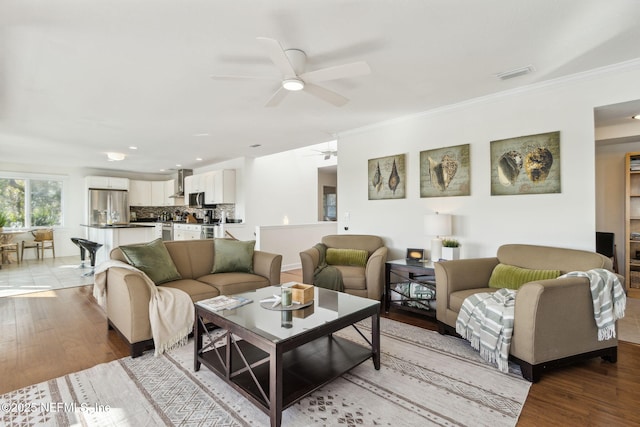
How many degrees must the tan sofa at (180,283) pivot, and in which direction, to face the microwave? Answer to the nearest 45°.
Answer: approximately 135° to its left

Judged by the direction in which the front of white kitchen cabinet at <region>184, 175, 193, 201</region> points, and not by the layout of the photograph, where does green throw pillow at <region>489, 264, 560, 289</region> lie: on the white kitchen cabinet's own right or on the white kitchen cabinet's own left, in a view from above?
on the white kitchen cabinet's own left

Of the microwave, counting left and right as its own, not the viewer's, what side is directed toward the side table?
left

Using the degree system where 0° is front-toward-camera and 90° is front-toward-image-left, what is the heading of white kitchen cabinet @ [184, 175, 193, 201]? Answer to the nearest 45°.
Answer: approximately 45°

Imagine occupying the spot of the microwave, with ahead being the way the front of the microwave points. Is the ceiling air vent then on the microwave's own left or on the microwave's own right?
on the microwave's own left

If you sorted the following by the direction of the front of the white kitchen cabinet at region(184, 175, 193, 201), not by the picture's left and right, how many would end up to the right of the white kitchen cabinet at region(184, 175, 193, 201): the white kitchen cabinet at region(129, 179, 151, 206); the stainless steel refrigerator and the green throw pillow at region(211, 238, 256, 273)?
2
